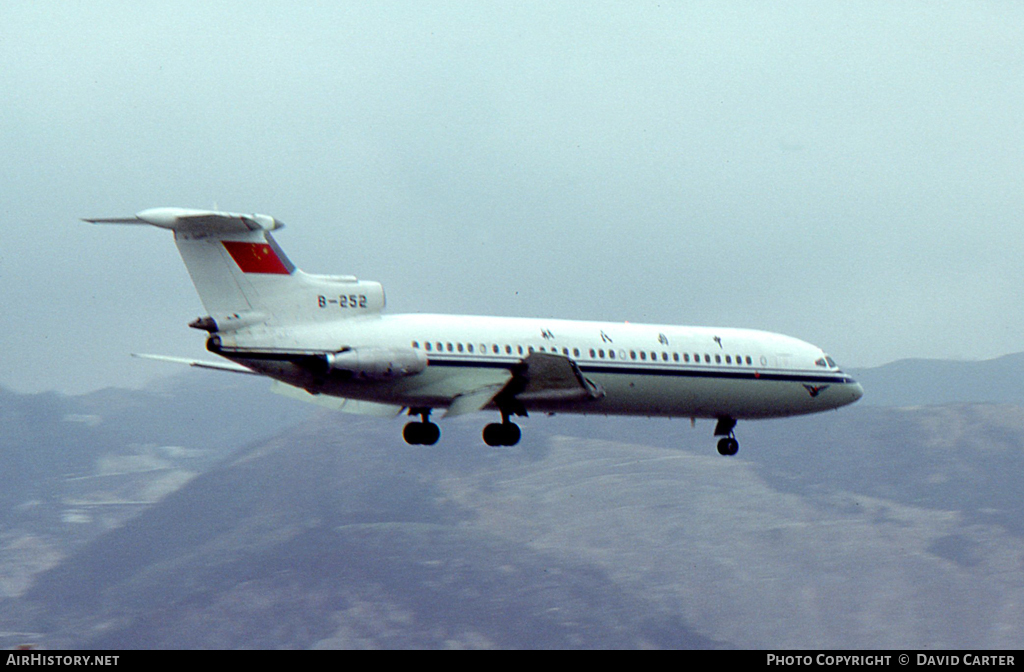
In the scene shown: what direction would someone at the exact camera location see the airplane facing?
facing away from the viewer and to the right of the viewer
